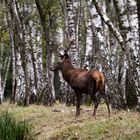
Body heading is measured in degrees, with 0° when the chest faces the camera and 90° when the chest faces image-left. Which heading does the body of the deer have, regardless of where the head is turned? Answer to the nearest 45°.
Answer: approximately 135°

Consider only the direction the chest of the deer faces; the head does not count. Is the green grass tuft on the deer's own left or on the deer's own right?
on the deer's own left
